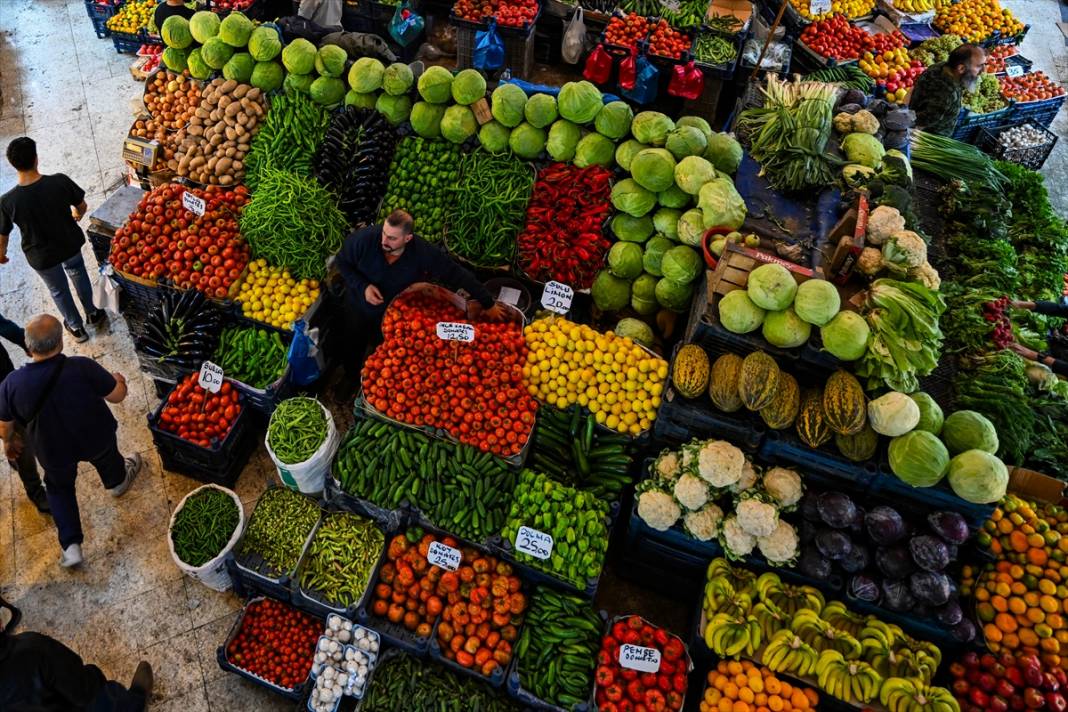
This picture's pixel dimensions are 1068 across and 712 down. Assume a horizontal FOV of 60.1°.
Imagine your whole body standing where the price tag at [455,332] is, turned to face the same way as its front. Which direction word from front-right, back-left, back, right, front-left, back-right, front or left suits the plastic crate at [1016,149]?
back-left

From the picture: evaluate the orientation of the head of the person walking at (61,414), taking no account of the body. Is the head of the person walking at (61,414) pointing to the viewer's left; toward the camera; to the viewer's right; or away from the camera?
away from the camera

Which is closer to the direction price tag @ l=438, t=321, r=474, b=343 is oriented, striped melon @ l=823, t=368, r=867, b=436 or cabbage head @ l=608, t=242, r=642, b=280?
the striped melon

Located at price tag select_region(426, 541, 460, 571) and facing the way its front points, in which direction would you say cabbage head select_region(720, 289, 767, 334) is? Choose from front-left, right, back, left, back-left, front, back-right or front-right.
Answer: back-left

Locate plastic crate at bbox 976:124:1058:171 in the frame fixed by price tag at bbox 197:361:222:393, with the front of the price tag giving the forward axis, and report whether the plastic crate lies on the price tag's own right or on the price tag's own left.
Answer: on the price tag's own left

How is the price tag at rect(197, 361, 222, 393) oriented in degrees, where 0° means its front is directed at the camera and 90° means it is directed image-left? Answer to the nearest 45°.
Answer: approximately 0°

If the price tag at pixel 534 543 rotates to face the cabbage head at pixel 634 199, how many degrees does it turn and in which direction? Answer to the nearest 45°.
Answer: approximately 180°

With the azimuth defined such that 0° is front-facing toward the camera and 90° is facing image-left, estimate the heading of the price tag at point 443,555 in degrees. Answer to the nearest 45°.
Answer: approximately 0°

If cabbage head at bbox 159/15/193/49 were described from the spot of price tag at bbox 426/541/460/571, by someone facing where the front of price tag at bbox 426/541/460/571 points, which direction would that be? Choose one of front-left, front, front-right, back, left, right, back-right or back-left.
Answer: back-right
